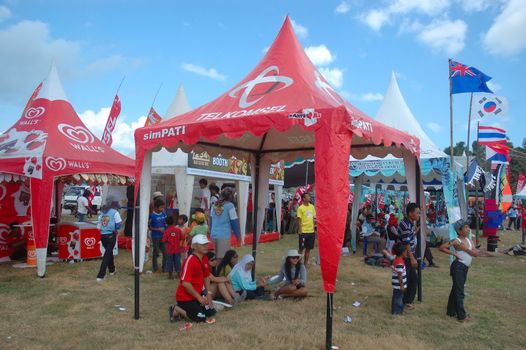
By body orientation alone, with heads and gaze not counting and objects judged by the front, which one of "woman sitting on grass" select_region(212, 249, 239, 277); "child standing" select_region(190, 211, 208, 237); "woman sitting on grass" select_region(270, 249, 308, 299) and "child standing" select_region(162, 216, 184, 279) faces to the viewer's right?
"woman sitting on grass" select_region(212, 249, 239, 277)

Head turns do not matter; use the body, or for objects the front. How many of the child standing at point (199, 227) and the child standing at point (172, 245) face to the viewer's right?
0

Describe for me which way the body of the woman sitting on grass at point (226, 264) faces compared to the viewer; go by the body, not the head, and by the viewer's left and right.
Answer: facing to the right of the viewer

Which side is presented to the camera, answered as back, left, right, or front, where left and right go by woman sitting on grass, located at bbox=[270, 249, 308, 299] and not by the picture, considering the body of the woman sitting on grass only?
front

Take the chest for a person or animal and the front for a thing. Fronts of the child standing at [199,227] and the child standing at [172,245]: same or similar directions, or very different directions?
same or similar directions

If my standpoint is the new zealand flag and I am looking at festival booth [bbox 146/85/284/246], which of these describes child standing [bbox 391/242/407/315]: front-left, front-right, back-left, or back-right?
front-left
